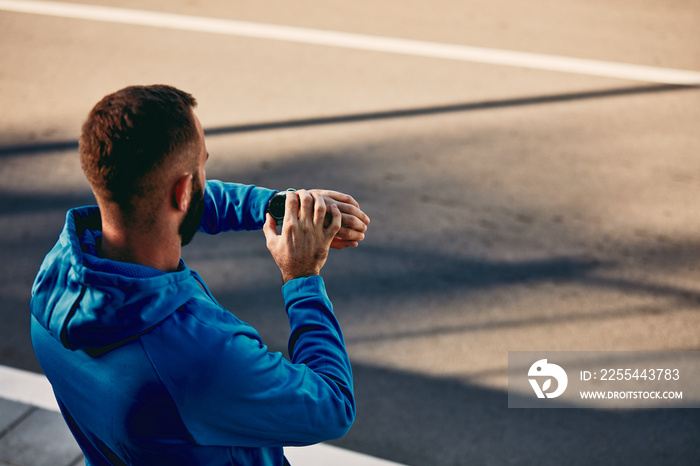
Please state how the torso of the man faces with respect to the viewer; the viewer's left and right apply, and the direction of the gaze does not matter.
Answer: facing away from the viewer and to the right of the viewer

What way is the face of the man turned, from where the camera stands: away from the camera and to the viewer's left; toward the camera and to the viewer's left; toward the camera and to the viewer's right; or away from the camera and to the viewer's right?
away from the camera and to the viewer's right
